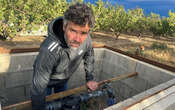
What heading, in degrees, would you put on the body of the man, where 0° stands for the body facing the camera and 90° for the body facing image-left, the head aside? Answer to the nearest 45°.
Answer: approximately 315°
